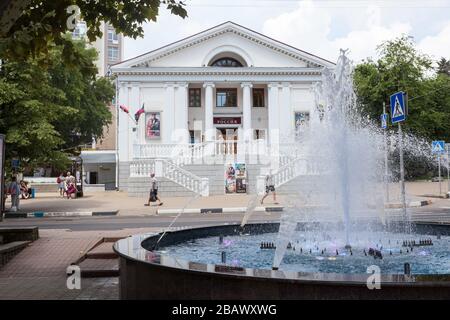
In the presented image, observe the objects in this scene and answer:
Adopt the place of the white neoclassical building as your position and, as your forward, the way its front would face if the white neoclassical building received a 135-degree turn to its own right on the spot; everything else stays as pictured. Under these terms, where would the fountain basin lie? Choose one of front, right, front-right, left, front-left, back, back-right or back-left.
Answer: back-left

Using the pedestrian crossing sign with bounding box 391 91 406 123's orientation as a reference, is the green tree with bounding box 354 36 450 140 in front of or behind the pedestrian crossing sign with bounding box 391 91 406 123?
behind

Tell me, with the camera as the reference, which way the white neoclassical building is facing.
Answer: facing the viewer

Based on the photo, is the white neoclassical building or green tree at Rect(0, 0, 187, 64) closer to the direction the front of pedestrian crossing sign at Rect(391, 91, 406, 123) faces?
the green tree

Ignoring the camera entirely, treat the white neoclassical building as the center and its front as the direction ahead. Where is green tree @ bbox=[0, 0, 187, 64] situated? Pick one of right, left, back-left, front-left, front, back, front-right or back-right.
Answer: front

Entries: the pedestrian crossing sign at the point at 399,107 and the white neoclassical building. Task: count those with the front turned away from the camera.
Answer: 0

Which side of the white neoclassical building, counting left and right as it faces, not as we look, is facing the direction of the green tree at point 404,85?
left

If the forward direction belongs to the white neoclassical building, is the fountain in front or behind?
in front

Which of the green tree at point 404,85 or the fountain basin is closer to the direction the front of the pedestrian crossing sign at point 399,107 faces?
the fountain basin

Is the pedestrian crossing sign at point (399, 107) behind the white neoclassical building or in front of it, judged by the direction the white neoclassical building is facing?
in front

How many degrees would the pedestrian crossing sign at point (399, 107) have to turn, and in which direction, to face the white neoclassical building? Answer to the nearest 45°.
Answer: approximately 90° to its right

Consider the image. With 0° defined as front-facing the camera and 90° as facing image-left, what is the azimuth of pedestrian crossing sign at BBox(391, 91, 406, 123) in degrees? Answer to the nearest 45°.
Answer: approximately 45°

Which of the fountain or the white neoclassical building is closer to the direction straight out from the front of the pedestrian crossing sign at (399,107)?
the fountain
